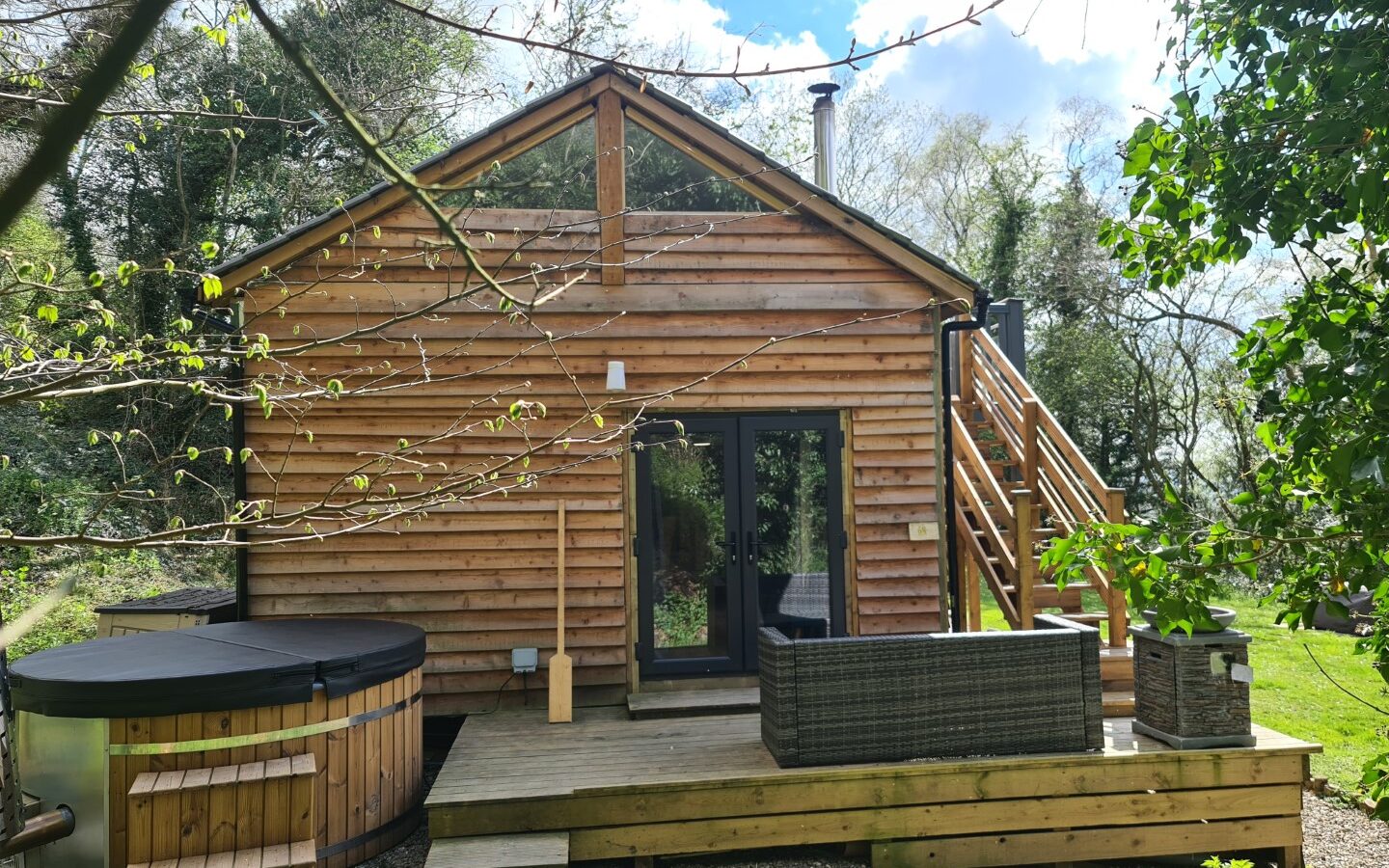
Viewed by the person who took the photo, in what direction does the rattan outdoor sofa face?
facing away from the viewer

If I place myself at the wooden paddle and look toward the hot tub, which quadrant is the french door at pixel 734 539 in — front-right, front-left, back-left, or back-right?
back-left

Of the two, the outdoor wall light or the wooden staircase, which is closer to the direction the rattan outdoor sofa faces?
the wooden staircase

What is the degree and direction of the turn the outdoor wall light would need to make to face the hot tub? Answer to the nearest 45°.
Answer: approximately 45° to its right

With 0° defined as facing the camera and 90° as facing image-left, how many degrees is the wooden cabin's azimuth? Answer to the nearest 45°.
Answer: approximately 0°

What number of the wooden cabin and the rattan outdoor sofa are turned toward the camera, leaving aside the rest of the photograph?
1

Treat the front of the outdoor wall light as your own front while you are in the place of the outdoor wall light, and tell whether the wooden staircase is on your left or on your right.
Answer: on your left

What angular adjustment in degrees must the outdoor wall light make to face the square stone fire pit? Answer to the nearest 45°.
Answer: approximately 45° to its left
